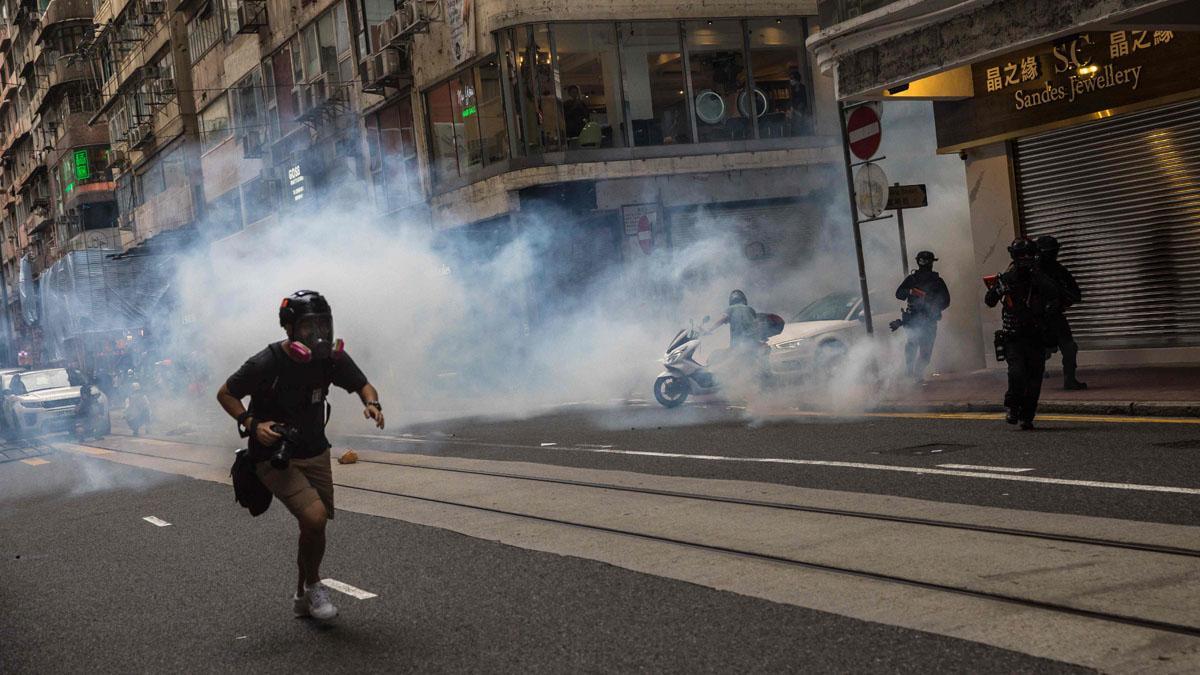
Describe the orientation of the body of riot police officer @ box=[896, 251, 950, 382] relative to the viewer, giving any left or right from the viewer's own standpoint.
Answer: facing the viewer

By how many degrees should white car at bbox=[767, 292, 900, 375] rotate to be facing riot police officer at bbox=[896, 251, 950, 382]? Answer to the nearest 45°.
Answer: approximately 90° to its left

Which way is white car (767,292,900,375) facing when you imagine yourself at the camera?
facing the viewer and to the left of the viewer

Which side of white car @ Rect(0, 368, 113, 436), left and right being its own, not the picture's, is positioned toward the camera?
front

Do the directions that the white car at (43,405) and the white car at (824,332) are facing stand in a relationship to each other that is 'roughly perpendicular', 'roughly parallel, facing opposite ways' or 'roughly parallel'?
roughly perpendicular

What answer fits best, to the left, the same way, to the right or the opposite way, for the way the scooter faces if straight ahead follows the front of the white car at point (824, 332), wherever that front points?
the same way

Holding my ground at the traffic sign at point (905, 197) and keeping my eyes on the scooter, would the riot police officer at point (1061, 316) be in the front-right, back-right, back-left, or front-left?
back-left

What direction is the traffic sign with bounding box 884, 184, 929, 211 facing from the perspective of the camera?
toward the camera

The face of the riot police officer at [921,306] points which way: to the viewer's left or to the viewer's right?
to the viewer's left

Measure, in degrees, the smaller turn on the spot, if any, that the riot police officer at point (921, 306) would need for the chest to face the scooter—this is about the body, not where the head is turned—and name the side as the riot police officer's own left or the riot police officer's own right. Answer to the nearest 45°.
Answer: approximately 90° to the riot police officer's own right
